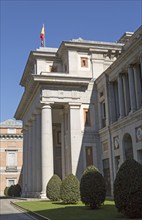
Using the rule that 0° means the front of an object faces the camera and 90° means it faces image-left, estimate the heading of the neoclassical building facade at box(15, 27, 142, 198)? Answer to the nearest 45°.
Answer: approximately 90°

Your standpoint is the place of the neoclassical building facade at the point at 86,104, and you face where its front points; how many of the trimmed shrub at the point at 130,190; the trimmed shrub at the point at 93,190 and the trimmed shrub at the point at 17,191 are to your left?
2

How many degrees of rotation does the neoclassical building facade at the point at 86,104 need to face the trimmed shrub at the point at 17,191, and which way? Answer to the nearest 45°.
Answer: approximately 45° to its right

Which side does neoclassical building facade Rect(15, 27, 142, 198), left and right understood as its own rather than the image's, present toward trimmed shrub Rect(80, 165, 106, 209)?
left

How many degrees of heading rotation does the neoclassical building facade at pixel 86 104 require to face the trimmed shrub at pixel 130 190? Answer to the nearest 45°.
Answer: approximately 90° to its left
